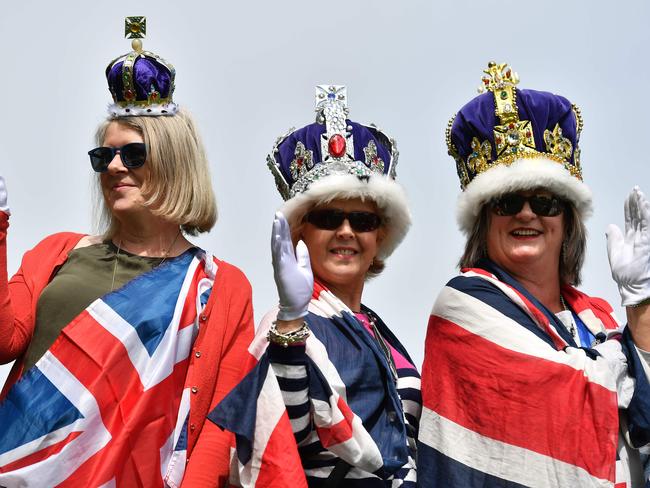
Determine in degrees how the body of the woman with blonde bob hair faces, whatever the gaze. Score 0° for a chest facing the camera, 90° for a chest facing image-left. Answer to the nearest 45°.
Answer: approximately 45°
